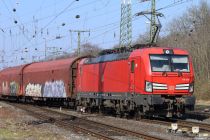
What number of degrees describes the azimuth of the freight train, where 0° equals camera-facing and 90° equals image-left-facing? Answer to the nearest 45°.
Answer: approximately 315°
